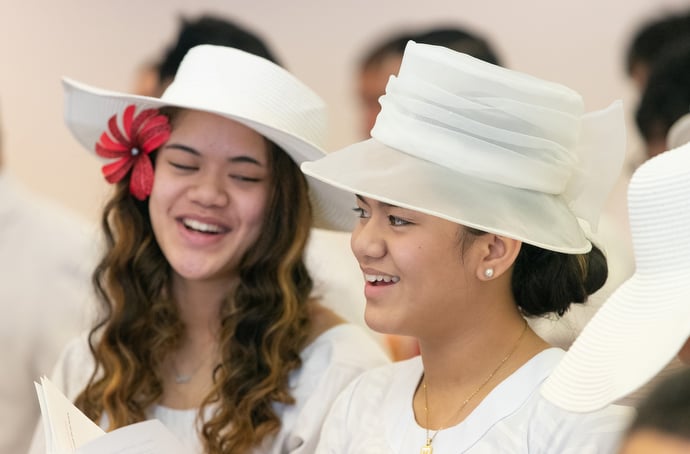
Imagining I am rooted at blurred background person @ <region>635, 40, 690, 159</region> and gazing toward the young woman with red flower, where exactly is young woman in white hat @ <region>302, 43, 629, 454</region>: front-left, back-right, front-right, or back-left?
front-left

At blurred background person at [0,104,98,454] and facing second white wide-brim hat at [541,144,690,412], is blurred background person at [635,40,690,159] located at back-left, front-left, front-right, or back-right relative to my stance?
front-left

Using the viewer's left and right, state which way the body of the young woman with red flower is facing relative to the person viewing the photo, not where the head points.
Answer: facing the viewer

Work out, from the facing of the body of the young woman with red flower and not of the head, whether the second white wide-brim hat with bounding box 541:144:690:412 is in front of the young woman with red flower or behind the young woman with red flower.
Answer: in front

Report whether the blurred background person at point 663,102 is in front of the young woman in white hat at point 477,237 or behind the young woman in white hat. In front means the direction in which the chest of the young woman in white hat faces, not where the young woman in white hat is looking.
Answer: behind

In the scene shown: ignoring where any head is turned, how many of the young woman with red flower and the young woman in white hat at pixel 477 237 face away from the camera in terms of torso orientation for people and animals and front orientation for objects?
0

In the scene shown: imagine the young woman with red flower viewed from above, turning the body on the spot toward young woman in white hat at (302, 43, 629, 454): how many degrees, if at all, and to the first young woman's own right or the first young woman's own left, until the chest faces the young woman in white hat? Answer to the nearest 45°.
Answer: approximately 45° to the first young woman's own left

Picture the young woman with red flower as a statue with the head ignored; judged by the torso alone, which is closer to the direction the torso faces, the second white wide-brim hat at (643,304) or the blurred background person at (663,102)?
the second white wide-brim hat

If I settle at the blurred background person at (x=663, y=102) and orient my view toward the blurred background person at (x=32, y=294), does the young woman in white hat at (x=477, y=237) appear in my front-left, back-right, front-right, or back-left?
front-left

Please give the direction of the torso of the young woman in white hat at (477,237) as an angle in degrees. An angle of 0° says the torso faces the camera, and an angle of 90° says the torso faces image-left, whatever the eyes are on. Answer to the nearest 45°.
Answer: approximately 45°

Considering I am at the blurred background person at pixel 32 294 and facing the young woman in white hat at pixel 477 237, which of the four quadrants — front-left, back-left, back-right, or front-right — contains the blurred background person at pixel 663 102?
front-left

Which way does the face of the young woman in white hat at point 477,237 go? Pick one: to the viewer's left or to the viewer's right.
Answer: to the viewer's left
